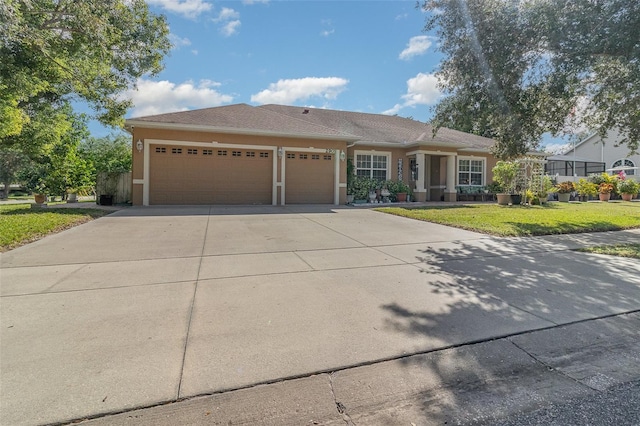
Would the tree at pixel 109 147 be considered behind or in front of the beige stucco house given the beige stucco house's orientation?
behind

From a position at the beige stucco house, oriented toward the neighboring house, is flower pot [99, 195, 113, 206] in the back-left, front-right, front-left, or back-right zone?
back-left

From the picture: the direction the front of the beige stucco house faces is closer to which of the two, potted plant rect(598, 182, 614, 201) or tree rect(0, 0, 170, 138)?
the tree

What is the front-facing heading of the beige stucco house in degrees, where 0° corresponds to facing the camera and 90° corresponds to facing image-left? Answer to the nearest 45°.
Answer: approximately 0°

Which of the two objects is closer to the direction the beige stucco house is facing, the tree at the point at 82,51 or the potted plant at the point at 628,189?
the tree

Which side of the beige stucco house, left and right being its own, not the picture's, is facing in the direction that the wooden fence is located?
right

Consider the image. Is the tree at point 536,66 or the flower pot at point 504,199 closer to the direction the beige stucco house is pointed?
the tree
